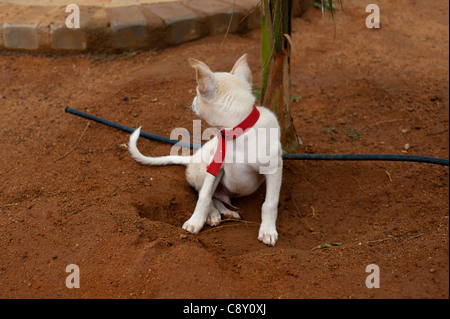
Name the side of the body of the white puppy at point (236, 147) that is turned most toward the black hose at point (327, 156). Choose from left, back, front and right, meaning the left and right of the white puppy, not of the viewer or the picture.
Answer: left

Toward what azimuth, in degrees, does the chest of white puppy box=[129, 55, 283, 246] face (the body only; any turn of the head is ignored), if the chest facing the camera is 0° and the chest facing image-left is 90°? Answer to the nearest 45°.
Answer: approximately 315°

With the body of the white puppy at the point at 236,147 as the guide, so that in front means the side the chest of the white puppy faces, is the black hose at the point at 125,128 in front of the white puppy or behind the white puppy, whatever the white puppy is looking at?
behind
